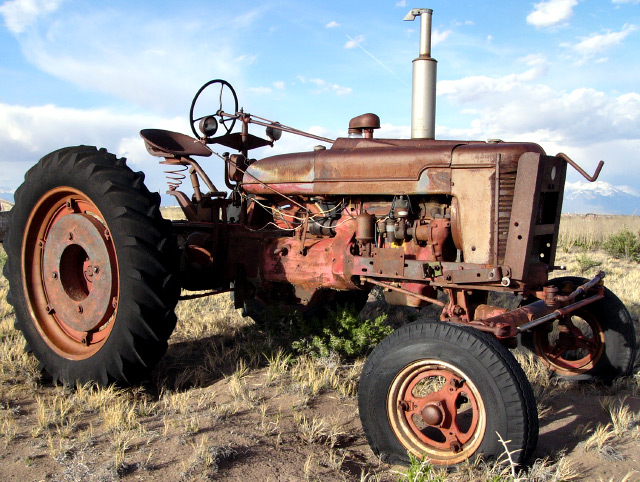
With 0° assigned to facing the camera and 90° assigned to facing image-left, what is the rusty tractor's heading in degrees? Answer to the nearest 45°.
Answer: approximately 315°

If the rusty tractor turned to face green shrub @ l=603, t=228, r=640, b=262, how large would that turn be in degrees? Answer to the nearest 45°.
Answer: approximately 90° to its left
